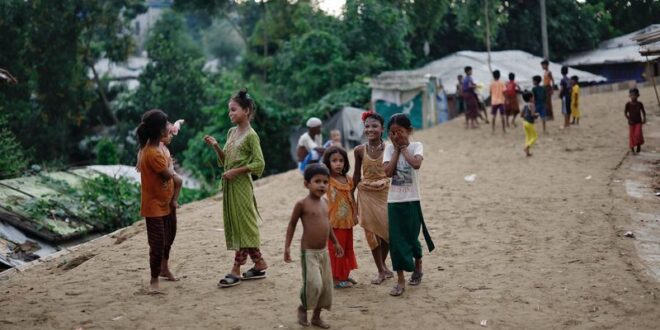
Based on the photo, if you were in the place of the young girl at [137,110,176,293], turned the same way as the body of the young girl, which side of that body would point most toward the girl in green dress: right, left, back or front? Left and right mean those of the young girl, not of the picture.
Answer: front

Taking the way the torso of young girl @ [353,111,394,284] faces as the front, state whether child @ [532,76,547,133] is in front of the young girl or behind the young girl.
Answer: behind

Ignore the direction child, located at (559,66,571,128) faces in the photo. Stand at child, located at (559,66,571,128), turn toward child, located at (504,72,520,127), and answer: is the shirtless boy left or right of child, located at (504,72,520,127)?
left

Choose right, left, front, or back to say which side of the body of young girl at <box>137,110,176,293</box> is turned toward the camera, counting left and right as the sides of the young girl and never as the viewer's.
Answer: right

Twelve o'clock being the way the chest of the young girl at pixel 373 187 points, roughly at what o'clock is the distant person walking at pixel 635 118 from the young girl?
The distant person walking is roughly at 7 o'clock from the young girl.

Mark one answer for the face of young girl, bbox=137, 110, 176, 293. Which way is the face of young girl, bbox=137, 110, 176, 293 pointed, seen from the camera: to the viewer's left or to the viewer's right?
to the viewer's right

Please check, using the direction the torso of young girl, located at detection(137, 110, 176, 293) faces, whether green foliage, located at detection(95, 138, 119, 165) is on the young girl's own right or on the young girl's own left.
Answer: on the young girl's own left

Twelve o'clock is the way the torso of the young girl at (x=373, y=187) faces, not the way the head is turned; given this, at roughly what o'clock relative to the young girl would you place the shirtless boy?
The shirtless boy is roughly at 1 o'clock from the young girl.

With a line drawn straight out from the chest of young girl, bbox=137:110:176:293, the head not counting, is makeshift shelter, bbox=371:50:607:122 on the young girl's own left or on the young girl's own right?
on the young girl's own left

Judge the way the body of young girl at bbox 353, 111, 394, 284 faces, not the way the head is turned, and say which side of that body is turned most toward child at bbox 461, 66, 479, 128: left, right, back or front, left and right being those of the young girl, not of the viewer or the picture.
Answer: back

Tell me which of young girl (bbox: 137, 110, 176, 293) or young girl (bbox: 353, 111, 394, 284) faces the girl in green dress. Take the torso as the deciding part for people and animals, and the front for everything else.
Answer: young girl (bbox: 137, 110, 176, 293)

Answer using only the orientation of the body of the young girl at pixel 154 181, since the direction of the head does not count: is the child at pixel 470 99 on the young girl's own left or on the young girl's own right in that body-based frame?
on the young girl's own left

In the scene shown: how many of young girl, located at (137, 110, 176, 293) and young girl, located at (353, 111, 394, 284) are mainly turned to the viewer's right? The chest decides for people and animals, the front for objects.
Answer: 1

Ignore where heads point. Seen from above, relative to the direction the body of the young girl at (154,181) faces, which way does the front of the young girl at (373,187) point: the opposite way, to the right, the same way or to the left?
to the right

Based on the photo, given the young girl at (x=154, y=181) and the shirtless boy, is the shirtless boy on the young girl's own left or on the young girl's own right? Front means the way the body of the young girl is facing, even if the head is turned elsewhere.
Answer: on the young girl's own right

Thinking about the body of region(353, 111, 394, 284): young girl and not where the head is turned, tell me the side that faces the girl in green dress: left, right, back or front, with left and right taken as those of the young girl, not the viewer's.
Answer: right
